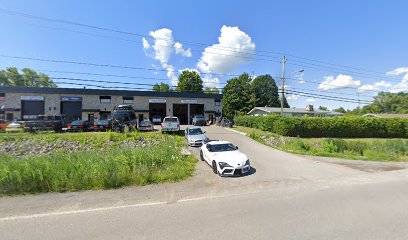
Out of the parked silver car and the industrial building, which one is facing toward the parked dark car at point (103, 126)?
the industrial building

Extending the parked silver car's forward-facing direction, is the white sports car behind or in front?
in front

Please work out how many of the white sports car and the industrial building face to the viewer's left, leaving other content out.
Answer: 0

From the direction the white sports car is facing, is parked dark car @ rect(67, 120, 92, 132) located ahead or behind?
behind

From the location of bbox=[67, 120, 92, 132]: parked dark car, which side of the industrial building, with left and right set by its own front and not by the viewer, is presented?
front

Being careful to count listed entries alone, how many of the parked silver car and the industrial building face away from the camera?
0

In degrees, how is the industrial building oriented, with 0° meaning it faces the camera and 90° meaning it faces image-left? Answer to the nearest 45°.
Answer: approximately 0°

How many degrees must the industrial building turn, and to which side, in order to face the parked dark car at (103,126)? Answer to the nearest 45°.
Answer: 0° — it already faces it

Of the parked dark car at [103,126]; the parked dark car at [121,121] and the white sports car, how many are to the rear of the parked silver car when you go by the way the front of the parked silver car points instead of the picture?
2

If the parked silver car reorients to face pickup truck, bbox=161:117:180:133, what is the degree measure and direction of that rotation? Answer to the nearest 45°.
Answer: approximately 180°

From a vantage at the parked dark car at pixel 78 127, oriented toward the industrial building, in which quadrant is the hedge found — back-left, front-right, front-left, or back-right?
back-right

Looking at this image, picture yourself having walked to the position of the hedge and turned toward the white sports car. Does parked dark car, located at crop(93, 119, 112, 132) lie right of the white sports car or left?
right
